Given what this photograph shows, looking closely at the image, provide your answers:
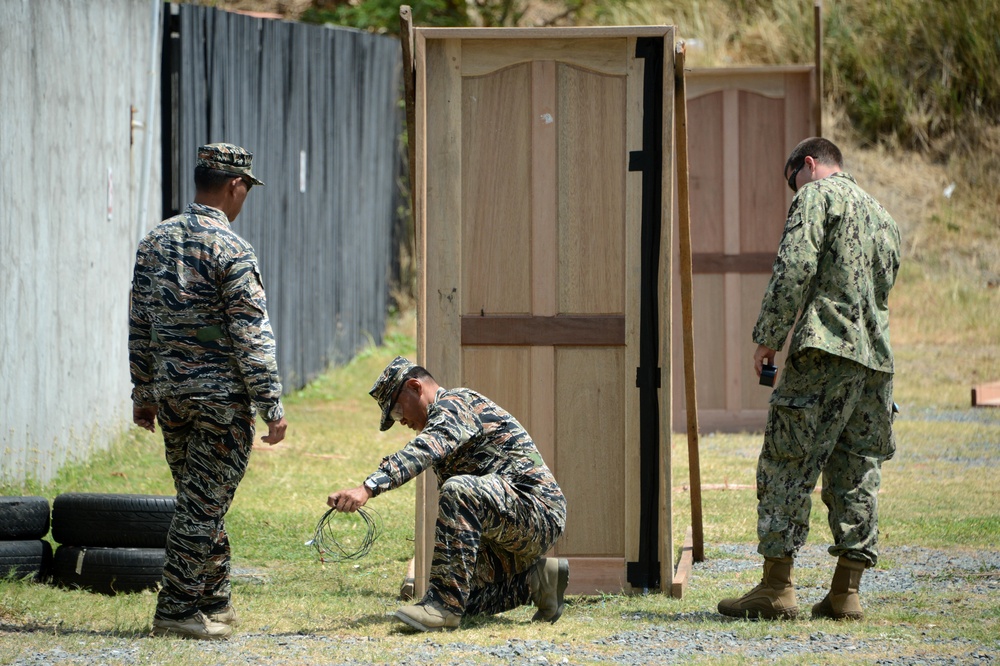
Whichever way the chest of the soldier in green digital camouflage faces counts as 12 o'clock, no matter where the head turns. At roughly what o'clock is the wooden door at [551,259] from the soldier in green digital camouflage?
The wooden door is roughly at 11 o'clock from the soldier in green digital camouflage.

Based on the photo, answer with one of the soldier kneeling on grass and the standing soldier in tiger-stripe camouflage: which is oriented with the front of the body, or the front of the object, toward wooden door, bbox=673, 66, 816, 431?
the standing soldier in tiger-stripe camouflage

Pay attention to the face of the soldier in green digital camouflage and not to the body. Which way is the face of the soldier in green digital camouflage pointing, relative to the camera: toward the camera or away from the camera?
away from the camera

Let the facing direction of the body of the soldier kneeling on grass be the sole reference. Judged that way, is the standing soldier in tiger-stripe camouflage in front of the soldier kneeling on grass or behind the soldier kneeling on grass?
in front

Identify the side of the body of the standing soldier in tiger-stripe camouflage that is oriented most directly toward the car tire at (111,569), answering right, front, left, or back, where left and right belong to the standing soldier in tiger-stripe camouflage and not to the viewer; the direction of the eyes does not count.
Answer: left

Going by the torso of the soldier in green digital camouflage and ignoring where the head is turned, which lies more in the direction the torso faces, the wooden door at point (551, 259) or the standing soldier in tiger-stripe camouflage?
the wooden door

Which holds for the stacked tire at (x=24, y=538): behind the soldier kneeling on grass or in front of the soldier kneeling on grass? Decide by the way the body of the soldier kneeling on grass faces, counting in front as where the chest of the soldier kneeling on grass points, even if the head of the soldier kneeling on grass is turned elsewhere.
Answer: in front

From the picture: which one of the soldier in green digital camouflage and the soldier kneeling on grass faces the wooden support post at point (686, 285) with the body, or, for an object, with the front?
the soldier in green digital camouflage

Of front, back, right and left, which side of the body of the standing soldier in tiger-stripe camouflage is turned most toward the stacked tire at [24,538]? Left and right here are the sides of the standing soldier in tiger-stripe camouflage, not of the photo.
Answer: left

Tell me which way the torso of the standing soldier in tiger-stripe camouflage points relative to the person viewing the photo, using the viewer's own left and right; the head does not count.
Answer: facing away from the viewer and to the right of the viewer

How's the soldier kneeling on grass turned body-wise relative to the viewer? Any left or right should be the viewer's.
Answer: facing to the left of the viewer

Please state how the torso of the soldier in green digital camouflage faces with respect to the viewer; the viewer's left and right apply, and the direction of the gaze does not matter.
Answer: facing away from the viewer and to the left of the viewer

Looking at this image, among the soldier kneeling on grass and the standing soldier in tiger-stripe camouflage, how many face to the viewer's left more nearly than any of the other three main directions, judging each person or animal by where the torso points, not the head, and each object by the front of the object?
1

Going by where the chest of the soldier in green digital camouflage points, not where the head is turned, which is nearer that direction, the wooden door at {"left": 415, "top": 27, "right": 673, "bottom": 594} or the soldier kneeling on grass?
the wooden door
